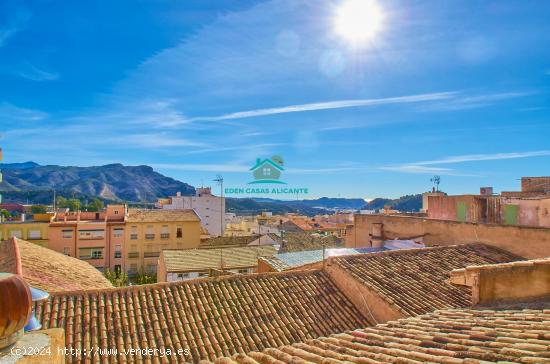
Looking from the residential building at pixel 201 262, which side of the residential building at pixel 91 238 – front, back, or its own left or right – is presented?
front

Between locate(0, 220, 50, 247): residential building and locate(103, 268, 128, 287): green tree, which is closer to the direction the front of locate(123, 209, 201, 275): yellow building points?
the green tree

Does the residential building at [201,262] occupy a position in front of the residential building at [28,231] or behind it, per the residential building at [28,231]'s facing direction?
in front

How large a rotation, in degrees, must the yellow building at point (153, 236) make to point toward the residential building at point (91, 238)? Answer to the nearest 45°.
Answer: approximately 90° to its right

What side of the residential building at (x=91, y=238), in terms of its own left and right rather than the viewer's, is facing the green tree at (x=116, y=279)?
front

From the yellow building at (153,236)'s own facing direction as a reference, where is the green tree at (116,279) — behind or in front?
in front

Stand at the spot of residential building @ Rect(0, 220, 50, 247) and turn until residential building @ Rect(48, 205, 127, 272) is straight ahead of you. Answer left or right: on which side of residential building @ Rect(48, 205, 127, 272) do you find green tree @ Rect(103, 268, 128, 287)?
right

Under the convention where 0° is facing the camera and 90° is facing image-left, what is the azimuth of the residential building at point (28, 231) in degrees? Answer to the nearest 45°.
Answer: approximately 0°

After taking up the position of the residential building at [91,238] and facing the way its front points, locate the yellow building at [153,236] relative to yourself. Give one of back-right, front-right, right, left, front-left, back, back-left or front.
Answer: left
